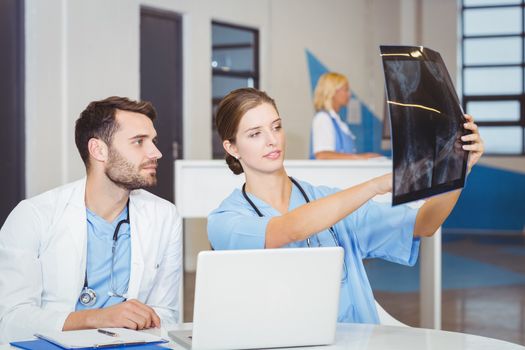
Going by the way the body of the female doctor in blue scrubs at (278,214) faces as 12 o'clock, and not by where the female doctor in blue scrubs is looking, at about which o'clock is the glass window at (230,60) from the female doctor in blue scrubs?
The glass window is roughly at 7 o'clock from the female doctor in blue scrubs.

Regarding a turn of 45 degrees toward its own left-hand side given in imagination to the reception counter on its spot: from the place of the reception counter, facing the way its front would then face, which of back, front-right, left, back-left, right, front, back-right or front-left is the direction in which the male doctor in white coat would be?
front-right

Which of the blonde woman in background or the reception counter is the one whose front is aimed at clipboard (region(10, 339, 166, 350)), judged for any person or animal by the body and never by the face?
the reception counter

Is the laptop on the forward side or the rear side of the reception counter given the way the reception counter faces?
on the forward side

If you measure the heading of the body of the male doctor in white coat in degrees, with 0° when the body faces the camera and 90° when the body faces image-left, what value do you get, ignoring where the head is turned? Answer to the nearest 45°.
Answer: approximately 315°

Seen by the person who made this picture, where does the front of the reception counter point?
facing the viewer

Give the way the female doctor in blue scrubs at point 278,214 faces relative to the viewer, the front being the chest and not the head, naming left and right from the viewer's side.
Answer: facing the viewer and to the right of the viewer

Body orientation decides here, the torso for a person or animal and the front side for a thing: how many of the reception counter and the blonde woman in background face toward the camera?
1

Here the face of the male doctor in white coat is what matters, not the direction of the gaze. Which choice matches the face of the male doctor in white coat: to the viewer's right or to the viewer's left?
to the viewer's right

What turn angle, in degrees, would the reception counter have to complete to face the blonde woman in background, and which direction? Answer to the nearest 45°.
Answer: approximately 180°

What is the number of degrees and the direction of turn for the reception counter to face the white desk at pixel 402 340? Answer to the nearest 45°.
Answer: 0° — it already faces it
